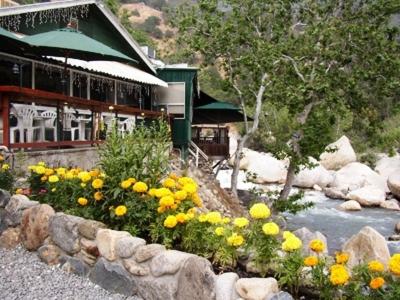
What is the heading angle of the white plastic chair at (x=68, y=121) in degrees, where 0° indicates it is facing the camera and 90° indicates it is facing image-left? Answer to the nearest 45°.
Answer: approximately 315°

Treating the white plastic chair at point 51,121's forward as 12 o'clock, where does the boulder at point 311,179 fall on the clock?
The boulder is roughly at 9 o'clock from the white plastic chair.

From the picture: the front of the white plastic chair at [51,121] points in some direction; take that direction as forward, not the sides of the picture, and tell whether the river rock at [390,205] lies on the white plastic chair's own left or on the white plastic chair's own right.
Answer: on the white plastic chair's own left

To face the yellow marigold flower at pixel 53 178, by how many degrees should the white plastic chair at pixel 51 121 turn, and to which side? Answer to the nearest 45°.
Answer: approximately 45° to its right

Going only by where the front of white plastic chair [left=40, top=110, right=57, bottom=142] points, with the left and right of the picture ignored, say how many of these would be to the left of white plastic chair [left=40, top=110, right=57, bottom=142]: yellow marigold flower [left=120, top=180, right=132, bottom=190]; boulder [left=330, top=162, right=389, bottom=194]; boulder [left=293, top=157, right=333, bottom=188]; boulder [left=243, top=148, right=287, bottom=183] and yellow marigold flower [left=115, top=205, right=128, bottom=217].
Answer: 3

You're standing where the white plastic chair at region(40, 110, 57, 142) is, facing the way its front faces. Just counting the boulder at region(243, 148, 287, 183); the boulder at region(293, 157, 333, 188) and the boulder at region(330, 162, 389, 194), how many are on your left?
3

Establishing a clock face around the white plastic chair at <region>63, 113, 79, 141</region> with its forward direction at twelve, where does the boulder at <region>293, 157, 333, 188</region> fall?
The boulder is roughly at 9 o'clock from the white plastic chair.

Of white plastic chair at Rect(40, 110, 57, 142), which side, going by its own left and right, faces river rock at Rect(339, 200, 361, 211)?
left
